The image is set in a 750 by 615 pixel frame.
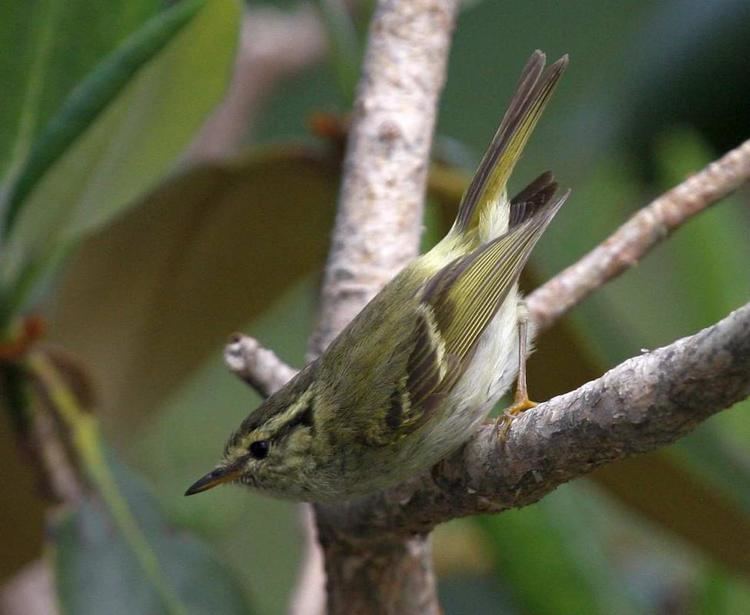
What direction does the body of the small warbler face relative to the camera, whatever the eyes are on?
to the viewer's left

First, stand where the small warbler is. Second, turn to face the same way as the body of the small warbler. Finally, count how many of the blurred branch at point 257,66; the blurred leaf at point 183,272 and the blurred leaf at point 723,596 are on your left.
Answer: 0

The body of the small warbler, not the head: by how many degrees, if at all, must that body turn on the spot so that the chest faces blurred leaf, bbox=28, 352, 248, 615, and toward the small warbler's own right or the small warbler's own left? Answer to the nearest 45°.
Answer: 0° — it already faces it

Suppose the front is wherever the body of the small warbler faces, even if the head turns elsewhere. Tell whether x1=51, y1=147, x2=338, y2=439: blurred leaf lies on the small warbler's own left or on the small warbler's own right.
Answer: on the small warbler's own right

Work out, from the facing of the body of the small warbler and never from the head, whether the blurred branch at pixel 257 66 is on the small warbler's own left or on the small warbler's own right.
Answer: on the small warbler's own right
